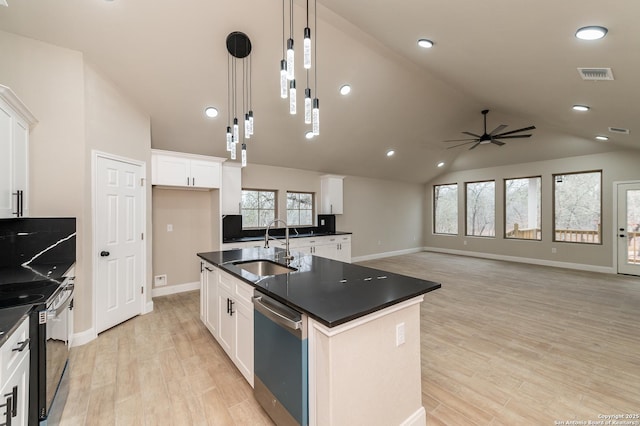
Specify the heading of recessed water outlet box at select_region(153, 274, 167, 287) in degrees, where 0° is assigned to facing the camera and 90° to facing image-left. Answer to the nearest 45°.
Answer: approximately 0°

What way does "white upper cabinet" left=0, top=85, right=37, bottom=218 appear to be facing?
to the viewer's right

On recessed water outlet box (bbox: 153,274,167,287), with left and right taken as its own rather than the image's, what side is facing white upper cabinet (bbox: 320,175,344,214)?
left

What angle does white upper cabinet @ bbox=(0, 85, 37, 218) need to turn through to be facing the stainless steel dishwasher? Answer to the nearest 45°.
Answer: approximately 45° to its right

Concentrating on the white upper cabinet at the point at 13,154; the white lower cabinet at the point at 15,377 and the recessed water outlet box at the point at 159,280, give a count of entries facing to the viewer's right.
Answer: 2

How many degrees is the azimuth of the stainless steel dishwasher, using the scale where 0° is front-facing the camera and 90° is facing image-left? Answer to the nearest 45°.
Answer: approximately 45°

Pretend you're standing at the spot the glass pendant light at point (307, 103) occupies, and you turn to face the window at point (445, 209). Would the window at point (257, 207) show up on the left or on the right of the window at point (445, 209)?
left

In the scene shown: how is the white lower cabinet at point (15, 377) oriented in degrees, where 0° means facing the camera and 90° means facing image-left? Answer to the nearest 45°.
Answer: approximately 270°

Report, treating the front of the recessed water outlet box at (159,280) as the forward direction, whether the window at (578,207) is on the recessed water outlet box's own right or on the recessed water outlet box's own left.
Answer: on the recessed water outlet box's own left

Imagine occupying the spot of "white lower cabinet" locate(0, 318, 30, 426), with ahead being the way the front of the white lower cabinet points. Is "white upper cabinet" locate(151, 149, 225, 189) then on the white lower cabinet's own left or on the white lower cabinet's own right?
on the white lower cabinet's own left

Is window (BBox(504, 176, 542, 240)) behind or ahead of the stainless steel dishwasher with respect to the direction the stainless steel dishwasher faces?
behind

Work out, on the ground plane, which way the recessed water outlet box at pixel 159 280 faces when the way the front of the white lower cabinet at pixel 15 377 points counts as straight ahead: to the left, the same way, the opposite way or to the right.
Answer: to the right
